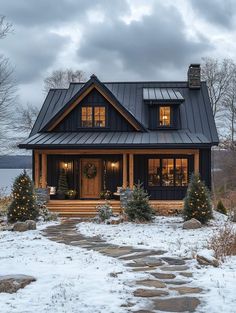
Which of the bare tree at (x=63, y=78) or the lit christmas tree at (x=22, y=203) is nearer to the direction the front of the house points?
the lit christmas tree

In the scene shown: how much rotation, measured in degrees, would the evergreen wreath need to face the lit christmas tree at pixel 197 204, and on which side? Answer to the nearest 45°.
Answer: approximately 45° to its left

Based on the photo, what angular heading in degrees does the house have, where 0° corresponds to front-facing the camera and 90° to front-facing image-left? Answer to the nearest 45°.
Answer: approximately 0°

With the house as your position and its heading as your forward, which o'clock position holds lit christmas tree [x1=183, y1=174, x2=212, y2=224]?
The lit christmas tree is roughly at 11 o'clock from the house.

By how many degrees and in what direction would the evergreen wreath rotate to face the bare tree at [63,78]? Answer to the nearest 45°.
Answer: approximately 180°

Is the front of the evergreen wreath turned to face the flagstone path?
yes

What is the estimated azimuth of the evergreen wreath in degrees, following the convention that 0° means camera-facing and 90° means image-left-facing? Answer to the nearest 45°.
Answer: approximately 0°

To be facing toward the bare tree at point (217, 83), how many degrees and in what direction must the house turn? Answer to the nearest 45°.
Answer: approximately 135° to its left

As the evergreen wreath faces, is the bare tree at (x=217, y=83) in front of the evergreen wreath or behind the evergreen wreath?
behind

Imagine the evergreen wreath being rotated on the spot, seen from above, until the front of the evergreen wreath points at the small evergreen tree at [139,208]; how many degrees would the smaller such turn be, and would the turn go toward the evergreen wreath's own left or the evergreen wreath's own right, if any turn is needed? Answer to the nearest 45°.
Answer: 0° — it already faces it
